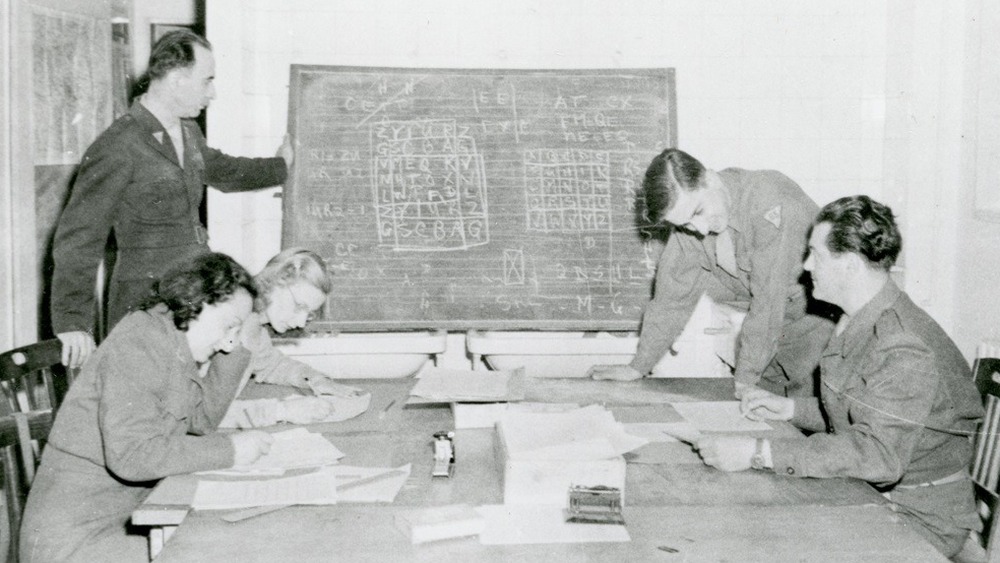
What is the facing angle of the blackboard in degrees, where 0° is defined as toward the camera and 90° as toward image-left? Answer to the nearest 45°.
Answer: approximately 0°

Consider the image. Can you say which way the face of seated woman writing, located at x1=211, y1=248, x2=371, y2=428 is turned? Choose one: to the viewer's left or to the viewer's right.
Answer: to the viewer's right

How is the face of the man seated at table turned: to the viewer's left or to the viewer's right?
to the viewer's left

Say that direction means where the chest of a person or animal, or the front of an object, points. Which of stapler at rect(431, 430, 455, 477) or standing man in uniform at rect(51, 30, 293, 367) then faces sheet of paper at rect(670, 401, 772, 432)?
the standing man in uniform

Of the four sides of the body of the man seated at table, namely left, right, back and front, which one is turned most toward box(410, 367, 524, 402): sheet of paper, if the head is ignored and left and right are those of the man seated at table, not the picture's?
front

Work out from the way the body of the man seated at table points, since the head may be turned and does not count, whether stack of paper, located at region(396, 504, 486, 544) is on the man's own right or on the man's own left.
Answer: on the man's own left

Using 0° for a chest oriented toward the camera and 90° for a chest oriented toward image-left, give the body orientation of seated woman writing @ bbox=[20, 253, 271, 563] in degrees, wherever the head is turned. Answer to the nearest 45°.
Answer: approximately 270°

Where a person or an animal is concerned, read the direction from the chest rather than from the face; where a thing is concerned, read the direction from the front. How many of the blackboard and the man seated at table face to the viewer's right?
0

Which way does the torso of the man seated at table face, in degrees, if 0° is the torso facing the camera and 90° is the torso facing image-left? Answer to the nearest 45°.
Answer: approximately 90°

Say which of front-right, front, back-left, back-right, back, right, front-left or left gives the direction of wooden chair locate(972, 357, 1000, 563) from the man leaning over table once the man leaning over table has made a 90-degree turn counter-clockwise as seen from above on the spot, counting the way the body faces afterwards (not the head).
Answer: front

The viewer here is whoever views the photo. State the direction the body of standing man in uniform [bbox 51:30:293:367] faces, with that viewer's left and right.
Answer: facing the viewer and to the right of the viewer

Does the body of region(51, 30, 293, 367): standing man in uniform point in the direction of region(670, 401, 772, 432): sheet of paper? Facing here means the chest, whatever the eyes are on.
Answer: yes

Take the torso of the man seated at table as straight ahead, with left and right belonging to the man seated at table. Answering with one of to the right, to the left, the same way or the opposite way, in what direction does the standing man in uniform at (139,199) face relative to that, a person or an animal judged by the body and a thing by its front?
the opposite way

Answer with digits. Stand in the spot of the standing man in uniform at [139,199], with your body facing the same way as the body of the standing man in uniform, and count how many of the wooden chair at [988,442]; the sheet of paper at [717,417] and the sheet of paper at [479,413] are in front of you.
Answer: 3
